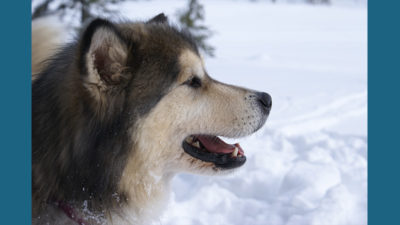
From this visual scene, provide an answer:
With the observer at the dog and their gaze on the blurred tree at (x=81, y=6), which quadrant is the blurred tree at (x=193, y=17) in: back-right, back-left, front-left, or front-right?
front-right

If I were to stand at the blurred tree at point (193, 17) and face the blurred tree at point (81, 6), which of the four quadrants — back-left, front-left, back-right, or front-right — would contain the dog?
front-left

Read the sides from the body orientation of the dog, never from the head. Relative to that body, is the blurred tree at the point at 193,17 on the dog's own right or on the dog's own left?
on the dog's own left

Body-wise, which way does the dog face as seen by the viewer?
to the viewer's right

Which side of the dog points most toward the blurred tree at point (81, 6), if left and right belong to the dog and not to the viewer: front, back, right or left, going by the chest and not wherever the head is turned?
left
